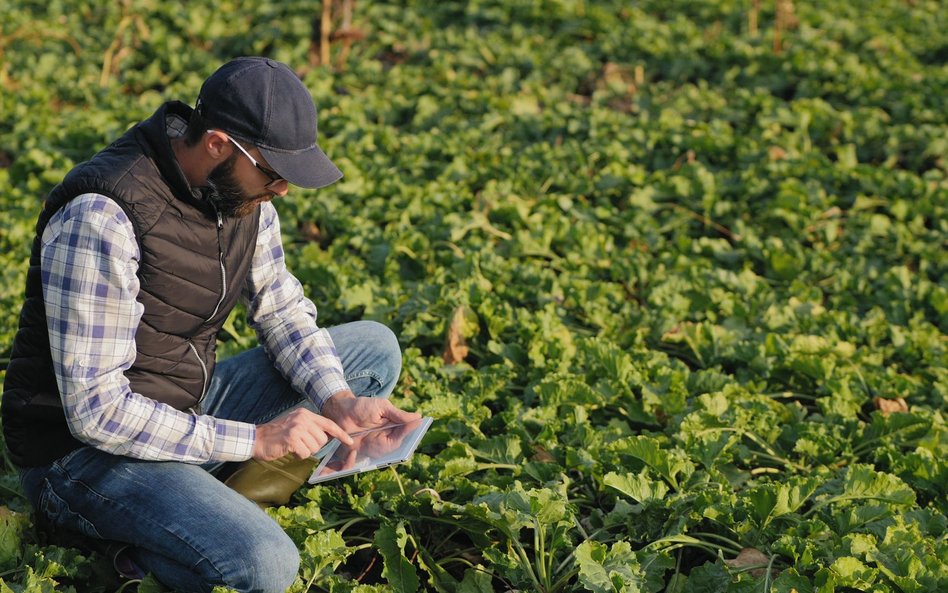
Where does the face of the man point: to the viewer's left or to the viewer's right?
to the viewer's right

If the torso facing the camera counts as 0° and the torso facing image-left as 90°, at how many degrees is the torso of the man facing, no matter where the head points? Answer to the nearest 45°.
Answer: approximately 315°

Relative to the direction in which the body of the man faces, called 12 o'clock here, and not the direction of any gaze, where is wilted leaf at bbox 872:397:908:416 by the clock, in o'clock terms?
The wilted leaf is roughly at 10 o'clock from the man.

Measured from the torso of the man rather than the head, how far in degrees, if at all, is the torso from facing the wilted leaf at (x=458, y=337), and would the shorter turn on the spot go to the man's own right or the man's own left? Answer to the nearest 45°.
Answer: approximately 90° to the man's own left
